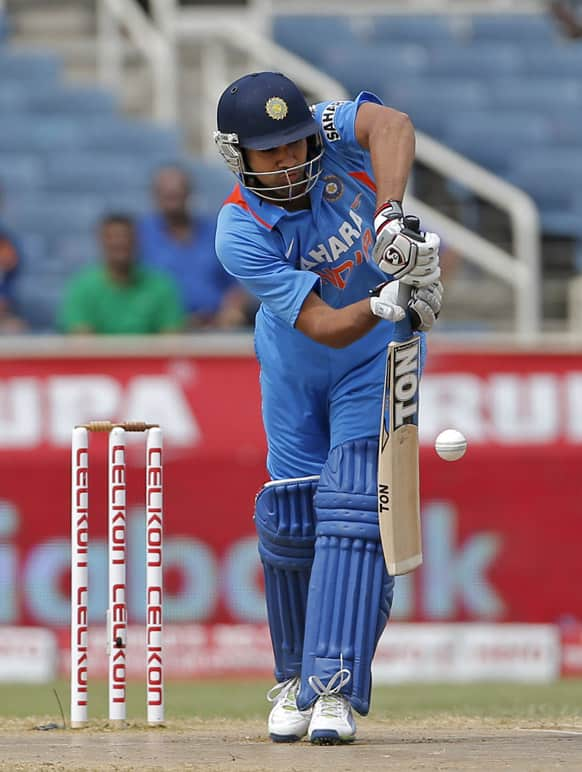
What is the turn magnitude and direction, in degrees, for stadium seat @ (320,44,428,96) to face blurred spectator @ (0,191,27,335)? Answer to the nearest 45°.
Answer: approximately 45° to its right

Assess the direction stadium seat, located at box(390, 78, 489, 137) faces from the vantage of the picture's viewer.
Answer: facing the viewer

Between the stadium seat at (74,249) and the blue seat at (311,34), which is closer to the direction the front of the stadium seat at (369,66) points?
the stadium seat

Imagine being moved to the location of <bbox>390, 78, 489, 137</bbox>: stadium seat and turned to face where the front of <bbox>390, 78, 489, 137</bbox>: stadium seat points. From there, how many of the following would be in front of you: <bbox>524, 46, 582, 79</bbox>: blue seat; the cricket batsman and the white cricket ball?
2

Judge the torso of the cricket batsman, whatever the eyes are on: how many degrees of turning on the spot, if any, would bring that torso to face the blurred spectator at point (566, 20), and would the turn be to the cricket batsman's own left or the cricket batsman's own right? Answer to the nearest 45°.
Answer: approximately 180°

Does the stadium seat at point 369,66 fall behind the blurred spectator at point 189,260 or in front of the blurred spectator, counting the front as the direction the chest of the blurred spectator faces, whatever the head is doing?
behind

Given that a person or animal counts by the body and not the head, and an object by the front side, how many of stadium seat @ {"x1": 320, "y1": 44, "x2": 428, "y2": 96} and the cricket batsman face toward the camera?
2

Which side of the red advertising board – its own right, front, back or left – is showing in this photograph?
front

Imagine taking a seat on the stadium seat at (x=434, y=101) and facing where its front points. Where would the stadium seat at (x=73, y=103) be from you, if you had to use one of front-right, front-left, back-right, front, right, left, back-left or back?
right

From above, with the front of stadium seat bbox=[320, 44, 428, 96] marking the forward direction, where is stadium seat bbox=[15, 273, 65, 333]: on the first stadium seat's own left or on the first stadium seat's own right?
on the first stadium seat's own right

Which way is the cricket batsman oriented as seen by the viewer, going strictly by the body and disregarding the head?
toward the camera

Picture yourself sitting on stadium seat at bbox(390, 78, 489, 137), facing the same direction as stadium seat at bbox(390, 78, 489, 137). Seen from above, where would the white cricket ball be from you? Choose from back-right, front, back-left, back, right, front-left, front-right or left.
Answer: front
